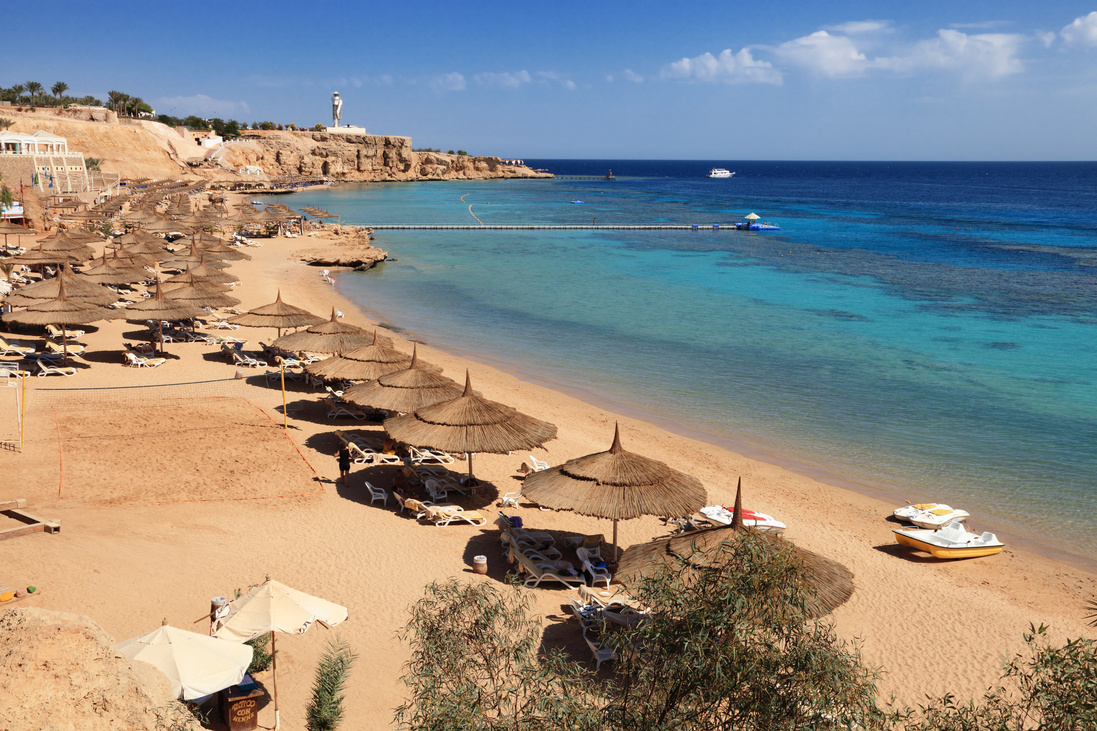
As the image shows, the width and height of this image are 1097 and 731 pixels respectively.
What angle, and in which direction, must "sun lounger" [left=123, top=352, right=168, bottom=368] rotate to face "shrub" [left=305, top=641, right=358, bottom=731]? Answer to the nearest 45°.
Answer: approximately 90° to its right

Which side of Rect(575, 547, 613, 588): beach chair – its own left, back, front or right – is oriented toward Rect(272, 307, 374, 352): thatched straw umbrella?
back

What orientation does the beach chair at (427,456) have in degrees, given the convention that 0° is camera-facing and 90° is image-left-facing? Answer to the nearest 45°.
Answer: approximately 270°

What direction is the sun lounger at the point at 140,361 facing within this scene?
to the viewer's right

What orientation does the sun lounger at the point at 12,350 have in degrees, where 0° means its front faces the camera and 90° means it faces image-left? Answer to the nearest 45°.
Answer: approximately 270°

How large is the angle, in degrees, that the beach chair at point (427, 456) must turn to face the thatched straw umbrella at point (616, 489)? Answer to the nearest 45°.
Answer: approximately 45° to its right

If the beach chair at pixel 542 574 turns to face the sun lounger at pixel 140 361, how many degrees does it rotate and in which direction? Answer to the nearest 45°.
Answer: approximately 135° to its left

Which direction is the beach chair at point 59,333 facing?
to the viewer's right

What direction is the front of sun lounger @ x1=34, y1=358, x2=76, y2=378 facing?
to the viewer's right
